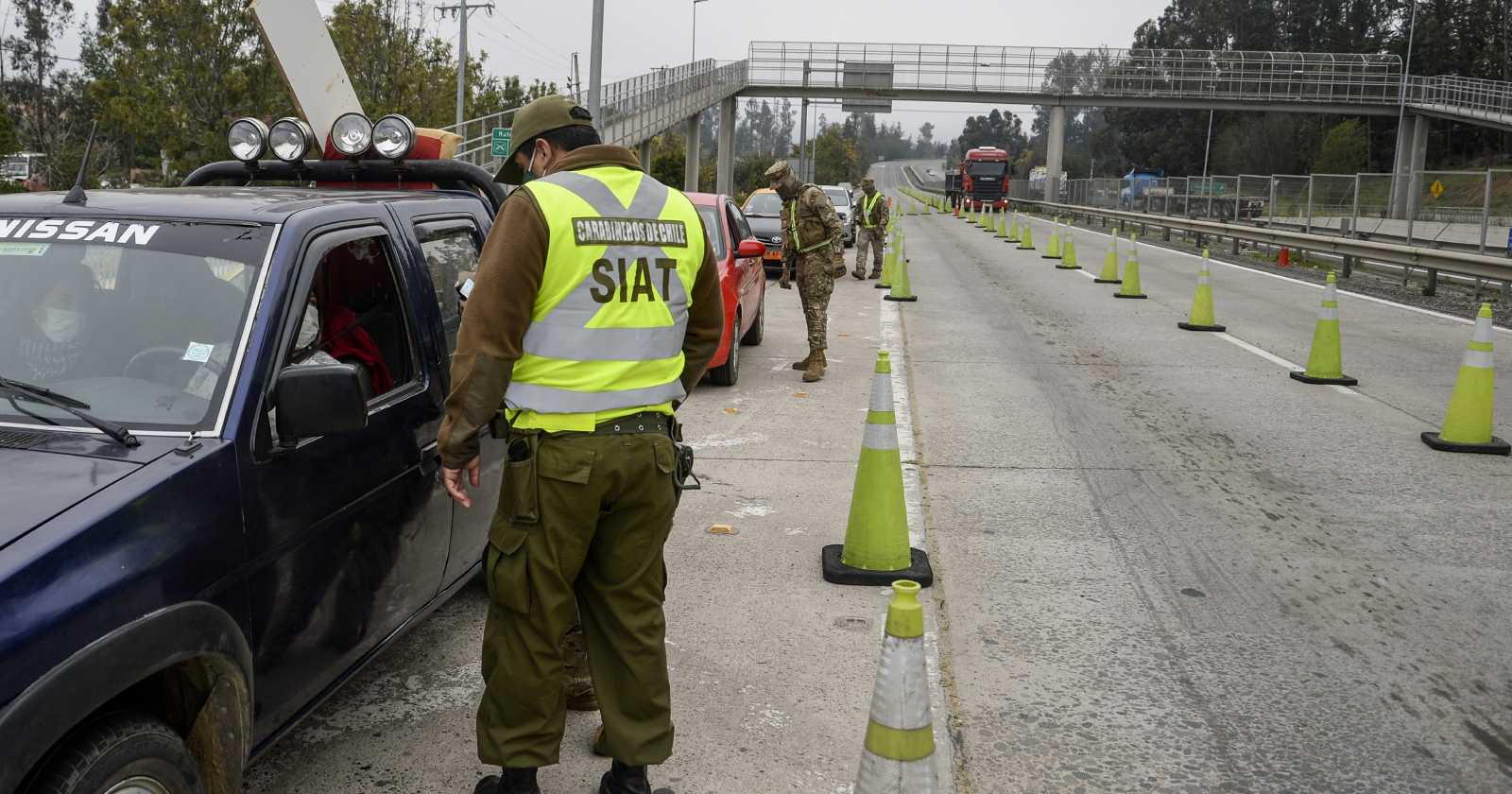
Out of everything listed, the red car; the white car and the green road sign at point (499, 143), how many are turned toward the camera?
3

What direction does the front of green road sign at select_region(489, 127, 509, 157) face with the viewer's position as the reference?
facing the viewer

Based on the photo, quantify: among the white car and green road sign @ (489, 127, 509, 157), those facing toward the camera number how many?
2

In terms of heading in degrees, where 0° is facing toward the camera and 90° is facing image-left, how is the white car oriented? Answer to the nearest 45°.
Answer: approximately 0°

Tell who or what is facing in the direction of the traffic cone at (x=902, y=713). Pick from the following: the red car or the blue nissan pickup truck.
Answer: the red car

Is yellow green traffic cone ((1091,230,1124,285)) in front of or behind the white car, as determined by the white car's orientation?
in front

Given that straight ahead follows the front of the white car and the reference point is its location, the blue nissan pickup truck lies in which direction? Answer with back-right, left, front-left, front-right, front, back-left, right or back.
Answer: front

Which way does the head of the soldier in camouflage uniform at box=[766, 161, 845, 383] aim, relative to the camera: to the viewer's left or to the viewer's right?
to the viewer's left

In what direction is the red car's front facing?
toward the camera

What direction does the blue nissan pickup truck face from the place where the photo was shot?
facing the viewer and to the left of the viewer

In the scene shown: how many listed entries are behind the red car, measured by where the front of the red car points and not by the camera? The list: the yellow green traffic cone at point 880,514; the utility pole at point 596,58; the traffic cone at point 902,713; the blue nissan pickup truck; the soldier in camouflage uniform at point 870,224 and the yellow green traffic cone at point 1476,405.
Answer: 2

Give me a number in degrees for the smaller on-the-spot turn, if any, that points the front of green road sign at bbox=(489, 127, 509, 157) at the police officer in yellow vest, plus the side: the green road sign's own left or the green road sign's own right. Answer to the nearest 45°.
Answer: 0° — it already faces them

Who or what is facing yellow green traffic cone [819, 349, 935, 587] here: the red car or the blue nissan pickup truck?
the red car

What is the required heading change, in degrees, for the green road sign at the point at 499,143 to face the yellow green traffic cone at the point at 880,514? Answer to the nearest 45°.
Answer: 0° — it already faces it

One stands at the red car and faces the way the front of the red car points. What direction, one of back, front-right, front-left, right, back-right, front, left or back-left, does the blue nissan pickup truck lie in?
front

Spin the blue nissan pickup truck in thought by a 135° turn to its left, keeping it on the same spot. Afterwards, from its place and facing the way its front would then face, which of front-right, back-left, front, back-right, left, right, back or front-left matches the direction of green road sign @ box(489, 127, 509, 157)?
left

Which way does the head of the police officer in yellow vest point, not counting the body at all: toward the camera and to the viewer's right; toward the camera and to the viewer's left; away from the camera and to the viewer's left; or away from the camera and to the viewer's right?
away from the camera and to the viewer's left
